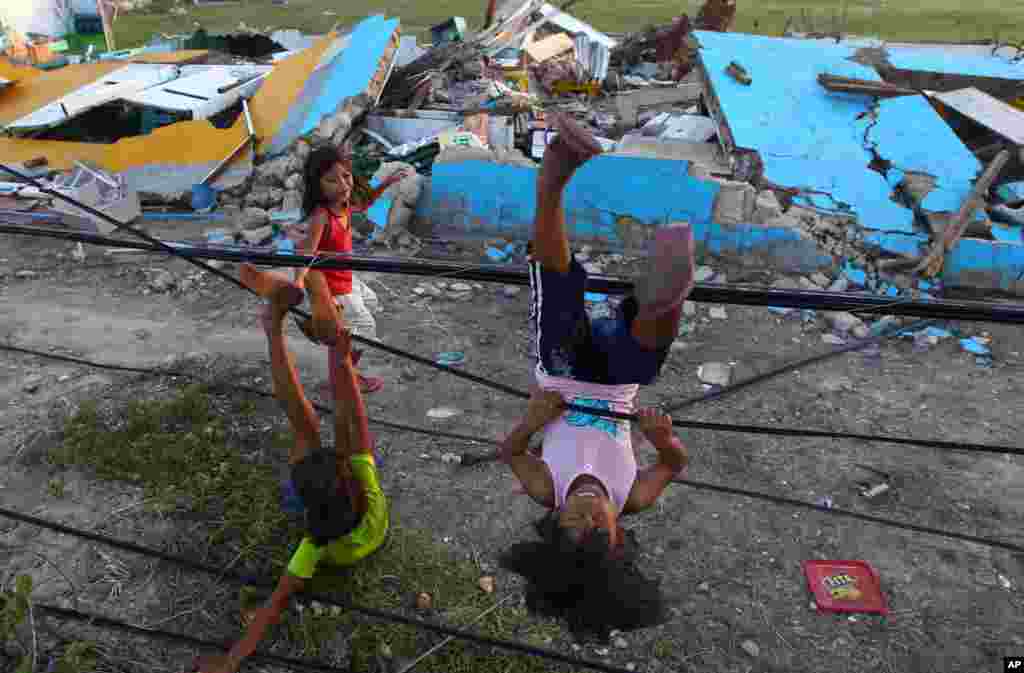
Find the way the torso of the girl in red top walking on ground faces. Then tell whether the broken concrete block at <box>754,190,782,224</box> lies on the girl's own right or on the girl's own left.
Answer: on the girl's own left

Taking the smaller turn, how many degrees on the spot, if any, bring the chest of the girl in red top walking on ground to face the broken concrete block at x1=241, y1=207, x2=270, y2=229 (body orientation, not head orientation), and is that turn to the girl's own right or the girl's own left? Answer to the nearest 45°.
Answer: approximately 135° to the girl's own left

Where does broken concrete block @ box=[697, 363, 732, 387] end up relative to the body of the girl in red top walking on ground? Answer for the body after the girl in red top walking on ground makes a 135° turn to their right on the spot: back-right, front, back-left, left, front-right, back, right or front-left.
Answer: back

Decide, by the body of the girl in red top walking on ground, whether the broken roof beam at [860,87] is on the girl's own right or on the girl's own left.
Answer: on the girl's own left

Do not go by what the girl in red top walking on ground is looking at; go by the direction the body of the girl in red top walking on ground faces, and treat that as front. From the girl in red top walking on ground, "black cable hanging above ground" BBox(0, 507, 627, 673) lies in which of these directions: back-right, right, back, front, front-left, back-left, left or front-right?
front-right

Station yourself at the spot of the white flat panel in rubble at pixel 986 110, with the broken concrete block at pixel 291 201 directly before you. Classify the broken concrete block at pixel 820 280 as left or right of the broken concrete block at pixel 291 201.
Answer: left

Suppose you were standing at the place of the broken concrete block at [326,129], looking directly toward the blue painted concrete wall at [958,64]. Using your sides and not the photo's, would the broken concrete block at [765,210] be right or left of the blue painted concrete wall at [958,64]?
right

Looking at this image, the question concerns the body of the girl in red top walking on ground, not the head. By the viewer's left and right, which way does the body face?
facing the viewer and to the right of the viewer

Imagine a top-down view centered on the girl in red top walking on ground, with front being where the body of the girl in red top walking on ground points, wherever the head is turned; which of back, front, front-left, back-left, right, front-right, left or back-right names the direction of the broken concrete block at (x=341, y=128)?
back-left
